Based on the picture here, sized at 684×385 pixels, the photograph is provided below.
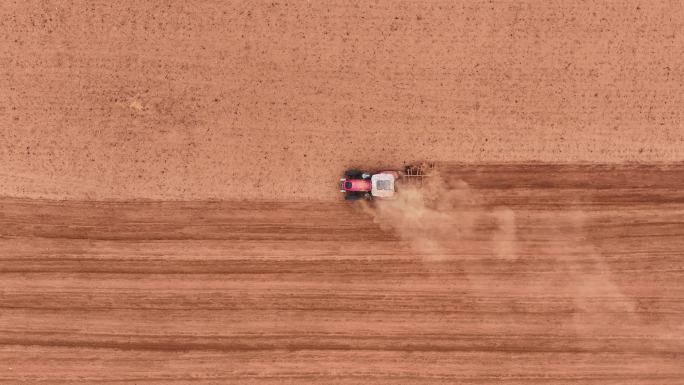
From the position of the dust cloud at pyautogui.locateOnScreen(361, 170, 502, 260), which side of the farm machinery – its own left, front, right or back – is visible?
back

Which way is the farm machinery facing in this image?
to the viewer's left

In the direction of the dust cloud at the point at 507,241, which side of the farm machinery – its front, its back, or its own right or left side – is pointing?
back
